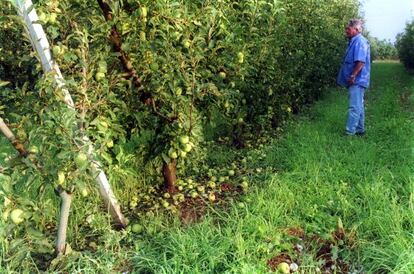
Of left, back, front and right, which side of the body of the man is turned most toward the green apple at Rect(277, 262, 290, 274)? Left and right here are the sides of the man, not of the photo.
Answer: left

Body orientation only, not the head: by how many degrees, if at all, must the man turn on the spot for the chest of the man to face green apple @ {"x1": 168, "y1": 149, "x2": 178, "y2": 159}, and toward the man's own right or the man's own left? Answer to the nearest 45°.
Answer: approximately 45° to the man's own left

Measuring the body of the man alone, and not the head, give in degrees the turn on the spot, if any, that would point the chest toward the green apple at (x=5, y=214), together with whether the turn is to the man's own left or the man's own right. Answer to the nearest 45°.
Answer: approximately 45° to the man's own left

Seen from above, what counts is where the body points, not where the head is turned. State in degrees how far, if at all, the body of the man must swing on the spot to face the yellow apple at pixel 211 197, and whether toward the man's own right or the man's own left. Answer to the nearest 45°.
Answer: approximately 45° to the man's own left

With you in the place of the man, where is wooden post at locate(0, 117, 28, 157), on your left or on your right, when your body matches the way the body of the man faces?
on your left

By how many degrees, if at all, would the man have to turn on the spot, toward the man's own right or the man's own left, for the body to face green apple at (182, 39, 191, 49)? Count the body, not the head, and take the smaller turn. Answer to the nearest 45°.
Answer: approximately 90° to the man's own left

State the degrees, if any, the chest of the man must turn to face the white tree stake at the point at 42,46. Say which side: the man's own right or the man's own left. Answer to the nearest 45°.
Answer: approximately 45° to the man's own left

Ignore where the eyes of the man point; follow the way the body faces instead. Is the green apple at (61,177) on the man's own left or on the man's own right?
on the man's own left

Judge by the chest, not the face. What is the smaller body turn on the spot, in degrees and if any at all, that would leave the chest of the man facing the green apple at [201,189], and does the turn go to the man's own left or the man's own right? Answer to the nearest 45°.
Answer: approximately 45° to the man's own left

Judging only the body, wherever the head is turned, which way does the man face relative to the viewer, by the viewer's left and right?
facing to the left of the viewer

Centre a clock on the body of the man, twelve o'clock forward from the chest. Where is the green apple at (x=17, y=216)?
The green apple is roughly at 10 o'clock from the man.
